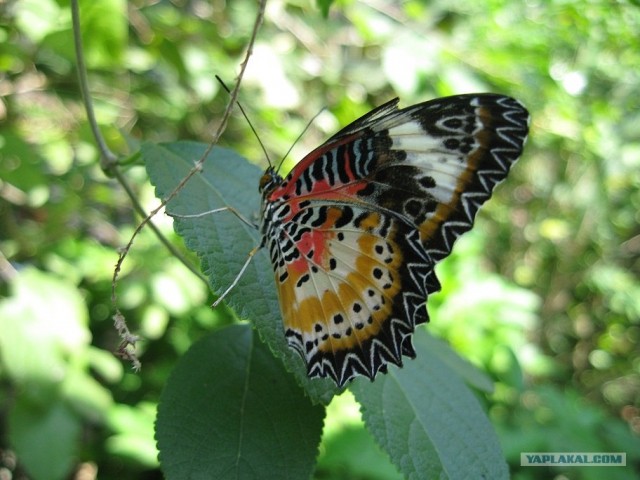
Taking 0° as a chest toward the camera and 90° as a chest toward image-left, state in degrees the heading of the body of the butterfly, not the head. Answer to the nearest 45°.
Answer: approximately 90°
